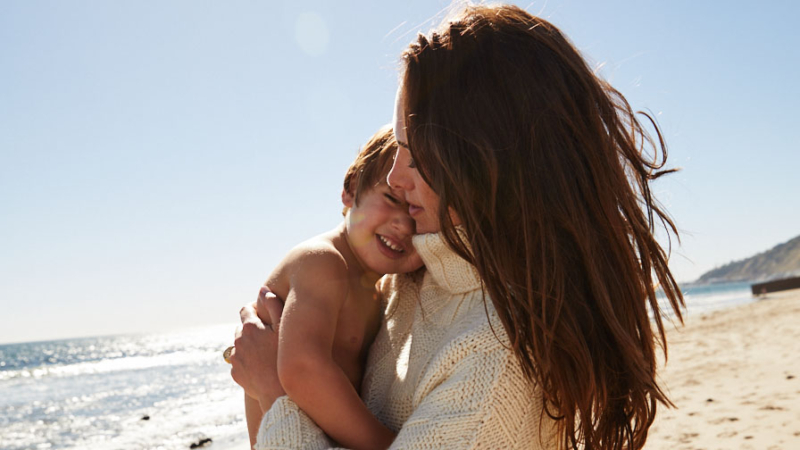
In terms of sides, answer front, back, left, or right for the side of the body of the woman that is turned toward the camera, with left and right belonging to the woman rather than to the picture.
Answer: left

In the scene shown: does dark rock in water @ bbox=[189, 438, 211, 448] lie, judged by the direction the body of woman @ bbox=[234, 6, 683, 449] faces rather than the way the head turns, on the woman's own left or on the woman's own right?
on the woman's own right

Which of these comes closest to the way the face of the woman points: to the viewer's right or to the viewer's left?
to the viewer's left
